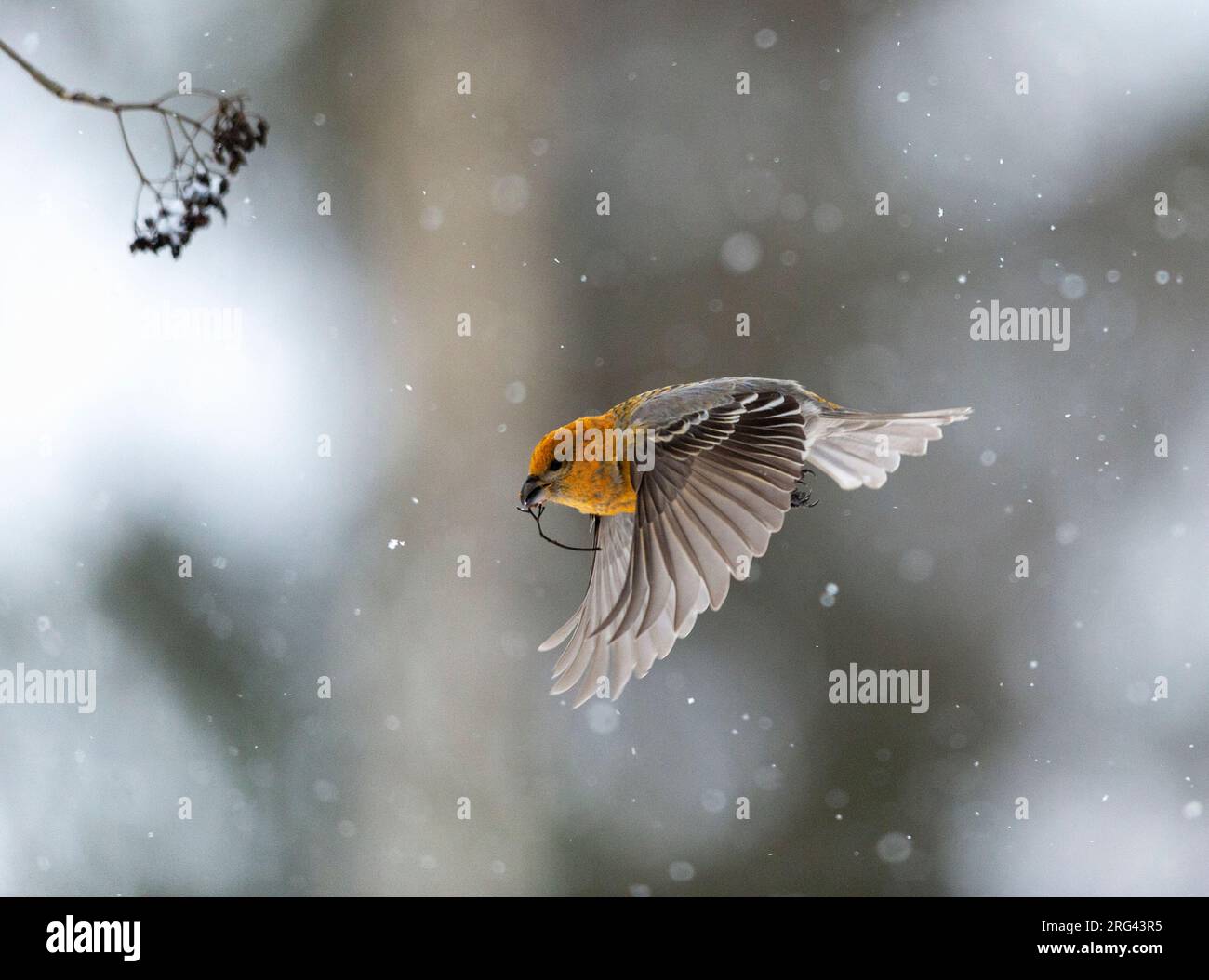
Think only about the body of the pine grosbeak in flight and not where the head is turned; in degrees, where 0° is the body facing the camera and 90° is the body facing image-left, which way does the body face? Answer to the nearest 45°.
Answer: approximately 90°
